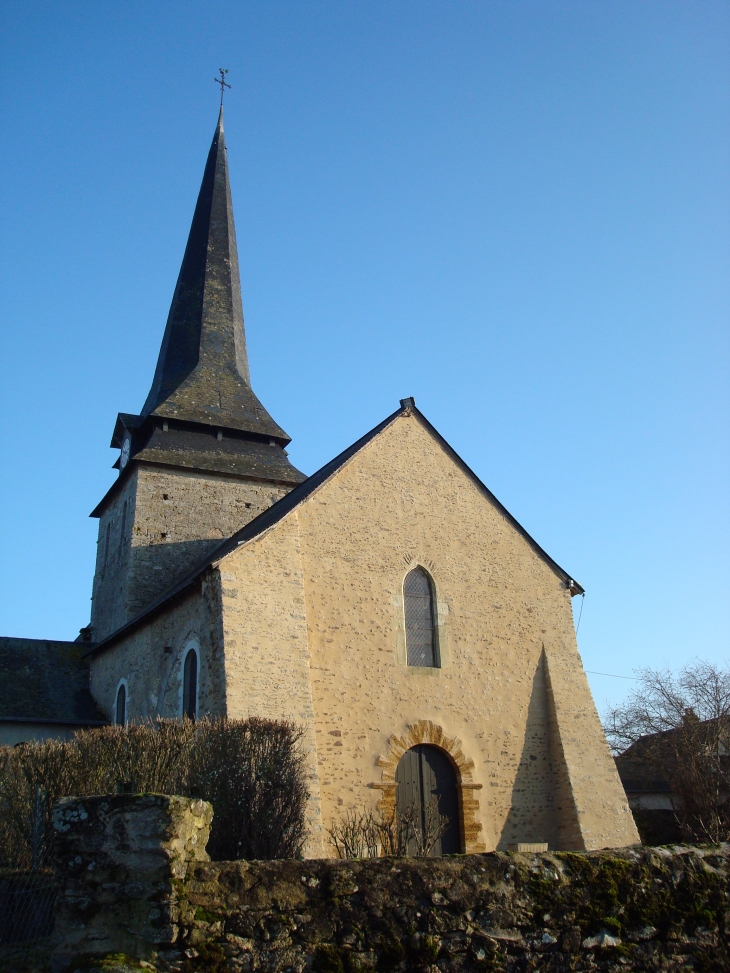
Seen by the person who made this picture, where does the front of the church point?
facing the viewer and to the right of the viewer

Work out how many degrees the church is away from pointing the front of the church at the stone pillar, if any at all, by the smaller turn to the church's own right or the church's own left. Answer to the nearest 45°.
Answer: approximately 45° to the church's own right

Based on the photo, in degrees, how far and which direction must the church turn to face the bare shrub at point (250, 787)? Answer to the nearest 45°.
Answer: approximately 90° to its right

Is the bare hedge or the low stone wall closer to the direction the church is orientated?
the low stone wall
